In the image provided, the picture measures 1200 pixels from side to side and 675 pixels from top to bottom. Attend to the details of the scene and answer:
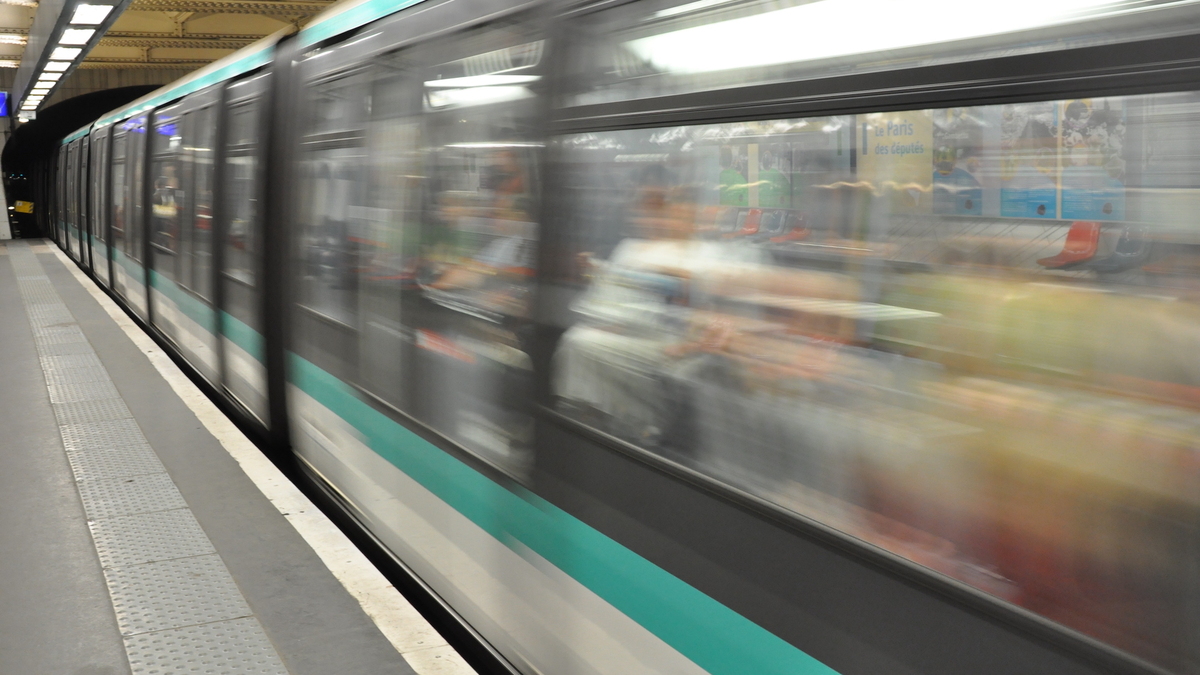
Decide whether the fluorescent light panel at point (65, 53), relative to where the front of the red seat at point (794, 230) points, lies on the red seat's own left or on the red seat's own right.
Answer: on the red seat's own right

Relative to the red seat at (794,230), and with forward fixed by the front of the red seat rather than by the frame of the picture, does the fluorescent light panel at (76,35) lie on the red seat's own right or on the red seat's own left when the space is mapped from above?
on the red seat's own right

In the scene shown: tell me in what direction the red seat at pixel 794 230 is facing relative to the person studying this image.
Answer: facing the viewer and to the left of the viewer

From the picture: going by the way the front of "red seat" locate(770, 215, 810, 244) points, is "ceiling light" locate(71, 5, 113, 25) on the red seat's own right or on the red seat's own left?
on the red seat's own right
